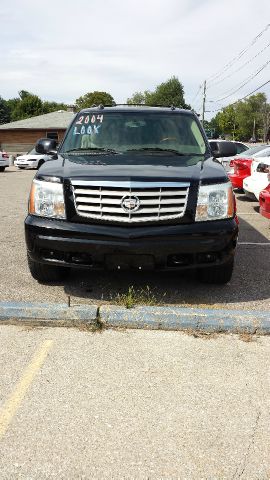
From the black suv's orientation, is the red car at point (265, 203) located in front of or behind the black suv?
behind

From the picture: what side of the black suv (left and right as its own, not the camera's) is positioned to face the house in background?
back

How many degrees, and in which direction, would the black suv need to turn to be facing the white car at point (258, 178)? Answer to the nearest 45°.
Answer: approximately 135° to its left

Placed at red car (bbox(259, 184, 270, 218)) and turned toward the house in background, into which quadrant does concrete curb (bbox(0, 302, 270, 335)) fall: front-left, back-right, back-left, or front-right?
back-left

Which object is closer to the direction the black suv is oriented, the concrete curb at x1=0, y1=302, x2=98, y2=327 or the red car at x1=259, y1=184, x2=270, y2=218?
the concrete curb

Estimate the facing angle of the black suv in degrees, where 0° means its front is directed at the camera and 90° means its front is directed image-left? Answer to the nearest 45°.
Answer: approximately 0°

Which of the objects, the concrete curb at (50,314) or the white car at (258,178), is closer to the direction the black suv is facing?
the concrete curb

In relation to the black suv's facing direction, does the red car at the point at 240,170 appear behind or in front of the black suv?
behind
